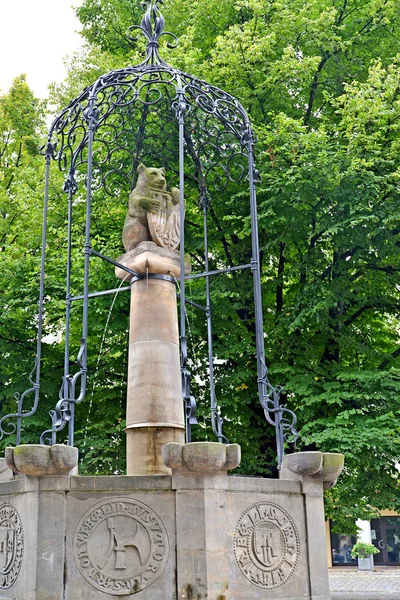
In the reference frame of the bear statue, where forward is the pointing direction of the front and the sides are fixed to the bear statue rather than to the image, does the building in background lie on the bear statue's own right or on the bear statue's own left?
on the bear statue's own left

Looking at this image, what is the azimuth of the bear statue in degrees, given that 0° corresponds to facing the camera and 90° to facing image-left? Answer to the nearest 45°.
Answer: approximately 315°
